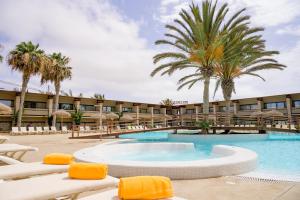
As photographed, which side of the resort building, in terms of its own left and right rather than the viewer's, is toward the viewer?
front

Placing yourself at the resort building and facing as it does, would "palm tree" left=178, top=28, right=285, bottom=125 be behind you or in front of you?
in front

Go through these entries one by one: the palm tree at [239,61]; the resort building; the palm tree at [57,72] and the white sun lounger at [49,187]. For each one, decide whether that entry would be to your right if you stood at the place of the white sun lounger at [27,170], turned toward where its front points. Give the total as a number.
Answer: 1

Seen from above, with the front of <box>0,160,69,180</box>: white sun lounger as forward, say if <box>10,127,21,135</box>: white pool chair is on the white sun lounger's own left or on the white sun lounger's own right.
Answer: on the white sun lounger's own left

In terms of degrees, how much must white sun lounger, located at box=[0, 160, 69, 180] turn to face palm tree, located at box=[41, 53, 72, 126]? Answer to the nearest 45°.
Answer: approximately 90° to its left

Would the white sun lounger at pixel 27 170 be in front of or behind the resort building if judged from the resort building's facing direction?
in front

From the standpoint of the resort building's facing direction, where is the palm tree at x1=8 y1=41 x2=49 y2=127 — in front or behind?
in front

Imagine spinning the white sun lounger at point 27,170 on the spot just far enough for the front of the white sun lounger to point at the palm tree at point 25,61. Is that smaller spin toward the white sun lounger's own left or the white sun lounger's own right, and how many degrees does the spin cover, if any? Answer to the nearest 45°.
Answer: approximately 90° to the white sun lounger's own left

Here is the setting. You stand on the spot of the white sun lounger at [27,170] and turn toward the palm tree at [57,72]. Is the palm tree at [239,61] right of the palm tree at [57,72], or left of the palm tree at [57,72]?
right

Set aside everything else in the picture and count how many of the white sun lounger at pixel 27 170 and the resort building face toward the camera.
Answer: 1

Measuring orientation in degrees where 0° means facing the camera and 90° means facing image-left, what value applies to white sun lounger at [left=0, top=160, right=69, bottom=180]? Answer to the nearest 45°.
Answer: approximately 270°
